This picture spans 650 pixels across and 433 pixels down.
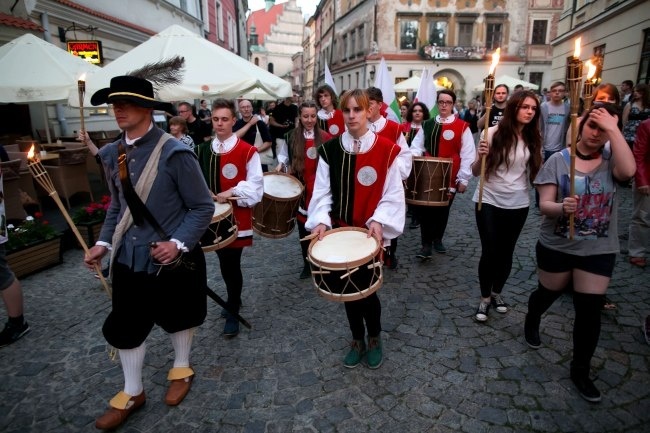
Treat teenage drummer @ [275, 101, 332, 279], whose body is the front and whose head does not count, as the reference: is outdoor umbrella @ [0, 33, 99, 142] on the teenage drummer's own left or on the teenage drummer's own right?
on the teenage drummer's own right

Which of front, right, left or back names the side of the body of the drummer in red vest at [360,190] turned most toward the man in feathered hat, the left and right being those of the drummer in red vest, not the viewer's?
right

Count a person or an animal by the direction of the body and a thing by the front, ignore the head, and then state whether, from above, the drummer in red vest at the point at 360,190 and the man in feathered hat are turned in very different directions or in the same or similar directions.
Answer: same or similar directions

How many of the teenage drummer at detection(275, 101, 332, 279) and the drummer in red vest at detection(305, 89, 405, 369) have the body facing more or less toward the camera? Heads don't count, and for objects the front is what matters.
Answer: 2

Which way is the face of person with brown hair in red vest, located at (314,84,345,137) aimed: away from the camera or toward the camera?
toward the camera

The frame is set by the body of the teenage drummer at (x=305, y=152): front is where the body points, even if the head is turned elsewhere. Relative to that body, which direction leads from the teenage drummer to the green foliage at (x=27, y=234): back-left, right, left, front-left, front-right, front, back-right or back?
right

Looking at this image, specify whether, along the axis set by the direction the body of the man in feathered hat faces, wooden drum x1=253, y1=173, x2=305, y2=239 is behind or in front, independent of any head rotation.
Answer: behind

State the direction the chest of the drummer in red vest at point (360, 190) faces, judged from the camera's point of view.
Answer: toward the camera

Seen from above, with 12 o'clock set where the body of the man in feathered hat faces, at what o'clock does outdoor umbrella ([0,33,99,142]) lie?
The outdoor umbrella is roughly at 4 o'clock from the man in feathered hat.

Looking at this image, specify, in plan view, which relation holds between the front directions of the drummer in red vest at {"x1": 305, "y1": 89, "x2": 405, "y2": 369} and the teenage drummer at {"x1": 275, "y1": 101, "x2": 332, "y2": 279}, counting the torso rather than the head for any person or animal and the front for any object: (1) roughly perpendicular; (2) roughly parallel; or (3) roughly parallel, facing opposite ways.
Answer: roughly parallel

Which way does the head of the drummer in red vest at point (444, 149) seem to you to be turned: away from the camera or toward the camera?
toward the camera

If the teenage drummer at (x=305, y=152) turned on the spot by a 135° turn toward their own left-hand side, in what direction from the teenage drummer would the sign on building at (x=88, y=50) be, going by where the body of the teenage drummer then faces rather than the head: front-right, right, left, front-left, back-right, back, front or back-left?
left

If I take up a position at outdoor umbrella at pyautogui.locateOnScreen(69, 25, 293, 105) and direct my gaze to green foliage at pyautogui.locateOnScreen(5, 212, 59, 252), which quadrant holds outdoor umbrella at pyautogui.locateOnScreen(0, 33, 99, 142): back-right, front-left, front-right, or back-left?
front-right

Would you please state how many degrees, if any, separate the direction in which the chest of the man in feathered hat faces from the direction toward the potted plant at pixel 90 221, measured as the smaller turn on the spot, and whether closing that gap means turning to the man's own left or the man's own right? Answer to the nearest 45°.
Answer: approximately 135° to the man's own right

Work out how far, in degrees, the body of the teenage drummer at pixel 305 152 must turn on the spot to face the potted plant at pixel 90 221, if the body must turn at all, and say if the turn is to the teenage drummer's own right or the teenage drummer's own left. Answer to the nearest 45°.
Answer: approximately 90° to the teenage drummer's own right

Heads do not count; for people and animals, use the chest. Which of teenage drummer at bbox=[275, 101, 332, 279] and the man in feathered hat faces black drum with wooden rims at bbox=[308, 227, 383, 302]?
the teenage drummer

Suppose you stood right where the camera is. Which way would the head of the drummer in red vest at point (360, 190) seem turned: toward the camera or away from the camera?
toward the camera
